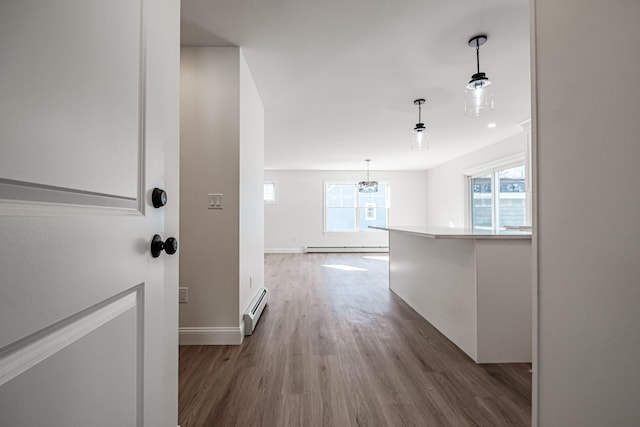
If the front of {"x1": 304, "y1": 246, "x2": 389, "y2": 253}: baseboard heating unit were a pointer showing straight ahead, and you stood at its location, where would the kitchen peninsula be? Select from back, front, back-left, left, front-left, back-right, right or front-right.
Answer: front

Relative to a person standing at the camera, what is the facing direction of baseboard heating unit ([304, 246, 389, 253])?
facing the viewer

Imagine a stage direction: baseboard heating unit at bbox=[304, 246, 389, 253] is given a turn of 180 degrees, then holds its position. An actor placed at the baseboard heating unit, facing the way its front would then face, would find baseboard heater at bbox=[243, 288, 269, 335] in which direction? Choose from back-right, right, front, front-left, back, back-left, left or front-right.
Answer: back

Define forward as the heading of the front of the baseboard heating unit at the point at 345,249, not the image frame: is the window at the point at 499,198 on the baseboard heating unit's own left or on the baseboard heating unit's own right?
on the baseboard heating unit's own left

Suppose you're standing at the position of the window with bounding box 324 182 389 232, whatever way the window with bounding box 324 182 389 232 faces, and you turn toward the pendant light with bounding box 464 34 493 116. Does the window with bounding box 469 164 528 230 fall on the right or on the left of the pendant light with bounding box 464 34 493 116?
left

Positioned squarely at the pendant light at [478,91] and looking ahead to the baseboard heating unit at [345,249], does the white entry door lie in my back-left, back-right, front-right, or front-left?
back-left

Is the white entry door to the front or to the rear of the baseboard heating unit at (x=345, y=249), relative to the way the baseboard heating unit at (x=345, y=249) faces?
to the front

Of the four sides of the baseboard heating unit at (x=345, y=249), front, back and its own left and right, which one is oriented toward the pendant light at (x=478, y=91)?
front

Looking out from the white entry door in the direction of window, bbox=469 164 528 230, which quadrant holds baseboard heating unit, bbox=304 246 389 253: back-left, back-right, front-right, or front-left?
front-left

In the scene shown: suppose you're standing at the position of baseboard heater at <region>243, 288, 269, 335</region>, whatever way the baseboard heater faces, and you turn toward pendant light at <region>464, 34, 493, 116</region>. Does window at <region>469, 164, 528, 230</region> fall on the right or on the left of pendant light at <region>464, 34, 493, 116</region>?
left
